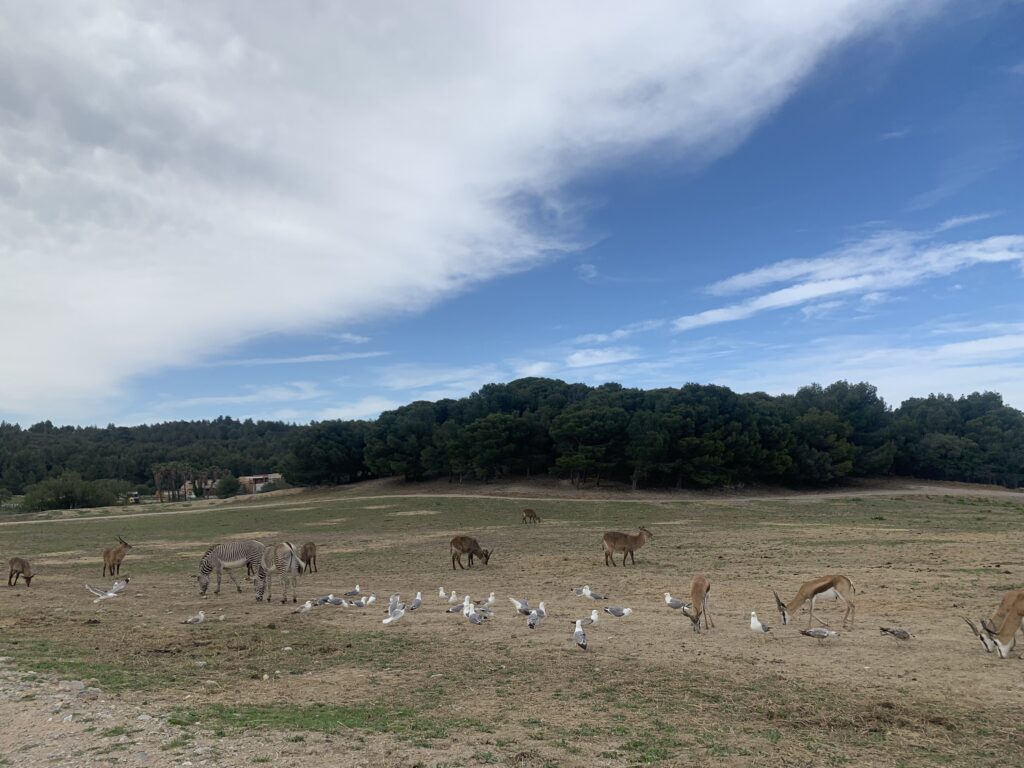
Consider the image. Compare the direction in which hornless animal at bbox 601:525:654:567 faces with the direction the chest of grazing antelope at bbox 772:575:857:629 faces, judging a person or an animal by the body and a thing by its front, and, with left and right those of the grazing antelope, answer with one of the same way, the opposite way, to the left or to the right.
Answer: the opposite way

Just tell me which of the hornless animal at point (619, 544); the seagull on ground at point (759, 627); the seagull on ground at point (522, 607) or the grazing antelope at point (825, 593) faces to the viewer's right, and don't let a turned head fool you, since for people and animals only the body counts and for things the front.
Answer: the hornless animal

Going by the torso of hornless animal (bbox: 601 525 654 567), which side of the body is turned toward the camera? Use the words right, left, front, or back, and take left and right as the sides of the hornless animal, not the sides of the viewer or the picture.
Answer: right

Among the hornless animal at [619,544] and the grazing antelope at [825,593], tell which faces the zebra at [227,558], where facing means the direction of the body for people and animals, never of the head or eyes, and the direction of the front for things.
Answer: the grazing antelope

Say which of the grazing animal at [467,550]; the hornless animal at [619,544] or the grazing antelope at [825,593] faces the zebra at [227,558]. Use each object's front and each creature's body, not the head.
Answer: the grazing antelope

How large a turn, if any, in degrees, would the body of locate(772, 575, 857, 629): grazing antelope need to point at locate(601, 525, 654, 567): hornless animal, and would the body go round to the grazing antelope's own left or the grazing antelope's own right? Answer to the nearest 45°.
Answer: approximately 45° to the grazing antelope's own right

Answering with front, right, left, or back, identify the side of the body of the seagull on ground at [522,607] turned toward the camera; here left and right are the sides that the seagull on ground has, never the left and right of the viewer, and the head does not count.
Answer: left

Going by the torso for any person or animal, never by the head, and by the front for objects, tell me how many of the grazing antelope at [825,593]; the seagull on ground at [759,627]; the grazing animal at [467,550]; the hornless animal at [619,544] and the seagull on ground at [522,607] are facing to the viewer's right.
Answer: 2

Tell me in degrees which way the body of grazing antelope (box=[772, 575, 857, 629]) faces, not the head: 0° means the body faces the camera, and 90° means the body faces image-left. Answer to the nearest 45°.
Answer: approximately 90°

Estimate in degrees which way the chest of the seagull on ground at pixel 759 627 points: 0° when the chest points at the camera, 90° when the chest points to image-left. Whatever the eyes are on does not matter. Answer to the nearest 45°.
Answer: approximately 45°

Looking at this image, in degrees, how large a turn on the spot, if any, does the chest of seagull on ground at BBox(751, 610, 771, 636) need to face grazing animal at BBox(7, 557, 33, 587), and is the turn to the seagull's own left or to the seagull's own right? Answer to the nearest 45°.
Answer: approximately 45° to the seagull's own right

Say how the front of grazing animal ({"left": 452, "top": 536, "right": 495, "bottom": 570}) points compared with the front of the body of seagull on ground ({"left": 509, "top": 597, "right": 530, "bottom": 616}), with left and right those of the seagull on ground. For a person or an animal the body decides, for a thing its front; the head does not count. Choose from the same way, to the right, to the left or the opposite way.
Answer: the opposite way
